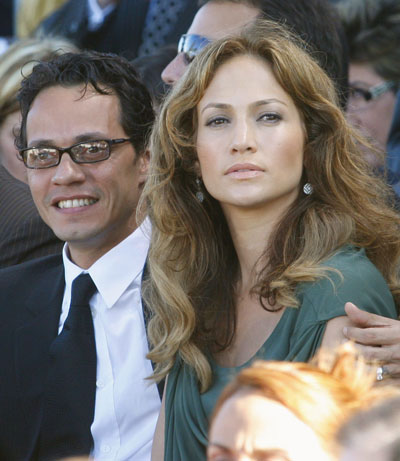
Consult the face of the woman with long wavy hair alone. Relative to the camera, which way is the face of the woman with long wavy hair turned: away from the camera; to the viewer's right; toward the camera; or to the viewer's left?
toward the camera

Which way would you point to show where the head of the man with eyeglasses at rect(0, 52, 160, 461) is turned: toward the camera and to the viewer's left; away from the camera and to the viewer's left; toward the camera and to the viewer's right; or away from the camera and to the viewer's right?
toward the camera and to the viewer's left

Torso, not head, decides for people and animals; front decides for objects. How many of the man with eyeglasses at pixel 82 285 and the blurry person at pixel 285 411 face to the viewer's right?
0

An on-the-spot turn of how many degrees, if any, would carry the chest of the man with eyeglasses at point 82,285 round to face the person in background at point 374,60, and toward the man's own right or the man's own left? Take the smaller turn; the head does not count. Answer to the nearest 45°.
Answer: approximately 180°

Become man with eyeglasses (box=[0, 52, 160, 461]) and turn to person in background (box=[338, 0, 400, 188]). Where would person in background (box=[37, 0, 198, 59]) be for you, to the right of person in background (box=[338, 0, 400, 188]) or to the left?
left

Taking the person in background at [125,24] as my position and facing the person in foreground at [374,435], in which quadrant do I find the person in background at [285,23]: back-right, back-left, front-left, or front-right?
front-left

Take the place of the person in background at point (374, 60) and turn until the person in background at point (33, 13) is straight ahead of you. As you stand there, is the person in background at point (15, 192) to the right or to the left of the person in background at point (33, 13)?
left

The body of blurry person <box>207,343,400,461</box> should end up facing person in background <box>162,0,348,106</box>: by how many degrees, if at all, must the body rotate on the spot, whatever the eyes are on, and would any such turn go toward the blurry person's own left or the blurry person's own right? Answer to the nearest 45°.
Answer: approximately 135° to the blurry person's own right

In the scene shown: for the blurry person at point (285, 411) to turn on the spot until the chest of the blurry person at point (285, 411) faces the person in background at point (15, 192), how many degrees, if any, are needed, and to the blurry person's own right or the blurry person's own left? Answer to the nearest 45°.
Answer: approximately 90° to the blurry person's own right

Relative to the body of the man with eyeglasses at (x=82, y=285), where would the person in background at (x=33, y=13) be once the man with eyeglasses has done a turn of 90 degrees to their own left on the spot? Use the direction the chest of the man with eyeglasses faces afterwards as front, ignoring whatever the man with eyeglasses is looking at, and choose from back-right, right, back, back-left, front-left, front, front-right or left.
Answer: back-left

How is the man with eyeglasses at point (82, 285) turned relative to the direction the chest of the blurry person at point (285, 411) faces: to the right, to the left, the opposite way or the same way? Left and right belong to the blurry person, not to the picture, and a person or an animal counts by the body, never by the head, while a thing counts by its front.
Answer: the same way

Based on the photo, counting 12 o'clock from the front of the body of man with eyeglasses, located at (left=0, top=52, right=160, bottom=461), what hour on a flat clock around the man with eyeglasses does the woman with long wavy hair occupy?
The woman with long wavy hair is roughly at 9 o'clock from the man with eyeglasses.

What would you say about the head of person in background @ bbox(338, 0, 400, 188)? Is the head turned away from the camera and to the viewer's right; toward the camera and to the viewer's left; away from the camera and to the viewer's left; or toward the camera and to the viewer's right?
toward the camera and to the viewer's left

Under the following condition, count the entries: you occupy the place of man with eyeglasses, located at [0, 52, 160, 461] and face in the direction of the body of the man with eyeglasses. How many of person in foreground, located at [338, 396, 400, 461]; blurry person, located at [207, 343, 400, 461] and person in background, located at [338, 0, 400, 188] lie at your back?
1

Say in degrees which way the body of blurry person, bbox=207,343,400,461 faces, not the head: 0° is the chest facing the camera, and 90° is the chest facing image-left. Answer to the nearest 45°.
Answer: approximately 45°

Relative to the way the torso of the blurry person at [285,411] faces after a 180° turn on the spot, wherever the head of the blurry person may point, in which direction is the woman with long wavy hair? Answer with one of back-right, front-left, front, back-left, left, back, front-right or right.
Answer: front-left

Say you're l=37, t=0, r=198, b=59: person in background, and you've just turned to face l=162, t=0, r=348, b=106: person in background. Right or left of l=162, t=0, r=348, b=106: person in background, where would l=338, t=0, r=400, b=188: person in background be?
left
